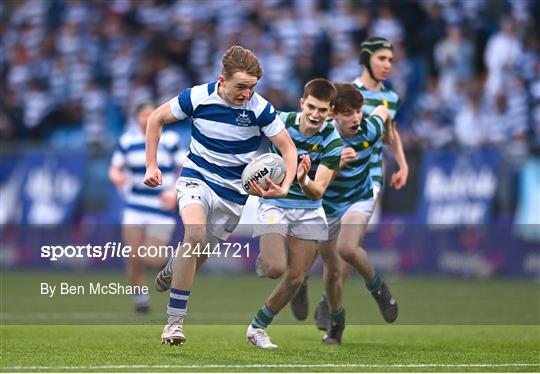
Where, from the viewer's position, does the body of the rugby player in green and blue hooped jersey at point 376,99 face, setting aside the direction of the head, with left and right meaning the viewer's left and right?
facing the viewer and to the right of the viewer

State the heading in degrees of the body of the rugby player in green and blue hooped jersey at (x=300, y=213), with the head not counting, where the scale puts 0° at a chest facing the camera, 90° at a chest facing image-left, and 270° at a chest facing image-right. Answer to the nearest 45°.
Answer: approximately 0°

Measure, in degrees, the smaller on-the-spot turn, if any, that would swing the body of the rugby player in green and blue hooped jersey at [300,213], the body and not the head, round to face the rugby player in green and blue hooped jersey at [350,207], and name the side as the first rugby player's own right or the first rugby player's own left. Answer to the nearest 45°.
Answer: approximately 135° to the first rugby player's own left

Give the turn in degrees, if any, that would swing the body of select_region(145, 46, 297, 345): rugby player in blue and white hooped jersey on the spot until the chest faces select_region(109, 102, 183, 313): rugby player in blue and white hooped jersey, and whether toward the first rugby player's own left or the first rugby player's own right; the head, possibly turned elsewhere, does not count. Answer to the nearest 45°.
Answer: approximately 180°

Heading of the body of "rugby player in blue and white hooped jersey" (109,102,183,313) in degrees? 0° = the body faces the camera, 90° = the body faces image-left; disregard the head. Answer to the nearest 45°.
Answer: approximately 0°

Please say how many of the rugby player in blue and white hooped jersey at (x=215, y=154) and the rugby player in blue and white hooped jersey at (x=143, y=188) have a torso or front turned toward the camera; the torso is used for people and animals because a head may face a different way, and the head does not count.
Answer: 2

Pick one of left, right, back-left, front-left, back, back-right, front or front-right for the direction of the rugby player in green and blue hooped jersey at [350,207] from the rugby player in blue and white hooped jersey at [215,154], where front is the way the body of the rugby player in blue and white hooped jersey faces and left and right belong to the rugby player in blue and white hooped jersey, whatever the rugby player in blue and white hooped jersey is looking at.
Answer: back-left

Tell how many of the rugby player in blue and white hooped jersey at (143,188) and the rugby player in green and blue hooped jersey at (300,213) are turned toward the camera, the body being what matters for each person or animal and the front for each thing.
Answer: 2
